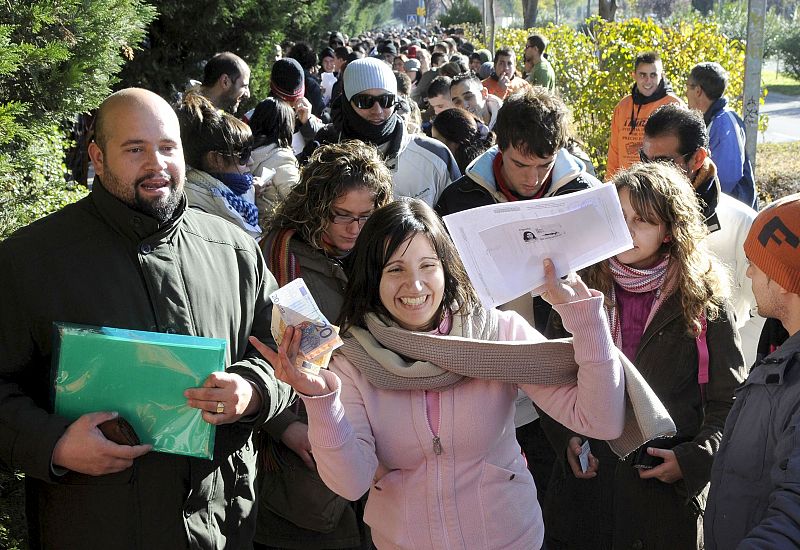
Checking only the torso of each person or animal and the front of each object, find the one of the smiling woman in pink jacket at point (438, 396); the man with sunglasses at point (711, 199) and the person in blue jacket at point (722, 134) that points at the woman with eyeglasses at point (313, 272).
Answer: the man with sunglasses

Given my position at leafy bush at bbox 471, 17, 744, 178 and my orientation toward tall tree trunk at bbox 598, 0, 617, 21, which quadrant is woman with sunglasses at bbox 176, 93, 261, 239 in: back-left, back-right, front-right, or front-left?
back-left

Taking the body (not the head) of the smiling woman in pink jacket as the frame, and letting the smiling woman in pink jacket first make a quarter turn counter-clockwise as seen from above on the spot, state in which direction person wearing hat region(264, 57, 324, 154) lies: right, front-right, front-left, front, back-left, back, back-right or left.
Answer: left

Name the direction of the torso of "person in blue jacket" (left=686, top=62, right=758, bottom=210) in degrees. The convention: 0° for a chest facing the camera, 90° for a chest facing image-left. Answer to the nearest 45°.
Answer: approximately 135°

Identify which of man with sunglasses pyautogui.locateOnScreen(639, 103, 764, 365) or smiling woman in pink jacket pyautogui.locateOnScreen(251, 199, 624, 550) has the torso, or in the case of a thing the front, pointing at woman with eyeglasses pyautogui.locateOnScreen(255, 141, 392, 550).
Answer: the man with sunglasses

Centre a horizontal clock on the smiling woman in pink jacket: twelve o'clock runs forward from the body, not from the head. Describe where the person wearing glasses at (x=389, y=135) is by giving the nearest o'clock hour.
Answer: The person wearing glasses is roughly at 6 o'clock from the smiling woman in pink jacket.

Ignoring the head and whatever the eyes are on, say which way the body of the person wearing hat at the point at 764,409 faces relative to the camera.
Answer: to the viewer's left

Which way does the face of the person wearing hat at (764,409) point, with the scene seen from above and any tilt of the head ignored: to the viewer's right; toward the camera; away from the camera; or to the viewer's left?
to the viewer's left
